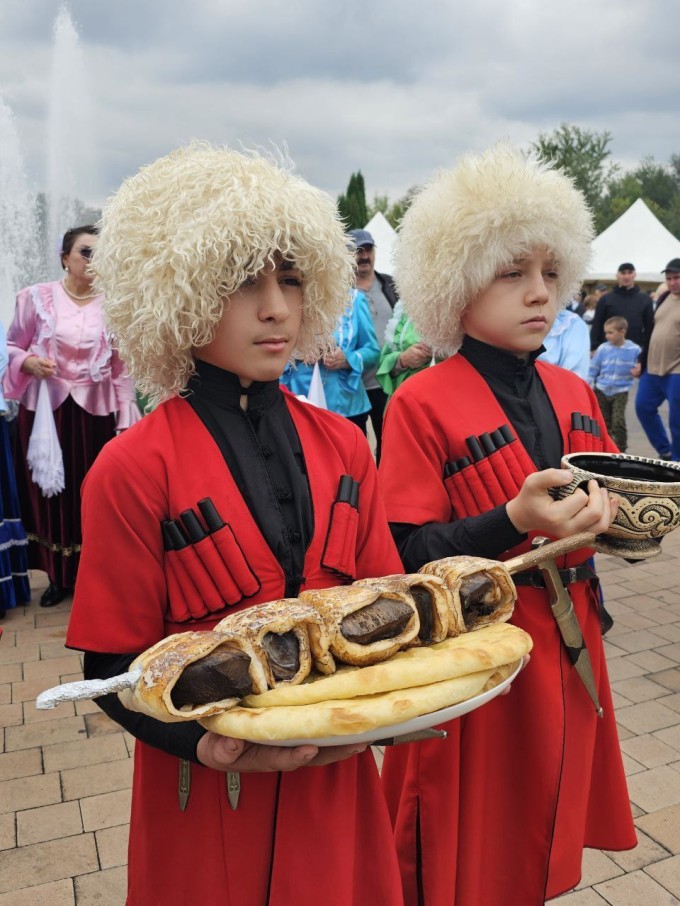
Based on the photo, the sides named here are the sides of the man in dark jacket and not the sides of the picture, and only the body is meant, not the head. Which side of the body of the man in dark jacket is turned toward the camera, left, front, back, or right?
front

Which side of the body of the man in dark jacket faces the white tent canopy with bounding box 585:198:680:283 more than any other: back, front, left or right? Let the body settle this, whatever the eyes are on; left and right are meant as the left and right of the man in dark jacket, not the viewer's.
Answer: back

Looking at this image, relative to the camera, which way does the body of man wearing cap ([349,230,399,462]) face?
toward the camera

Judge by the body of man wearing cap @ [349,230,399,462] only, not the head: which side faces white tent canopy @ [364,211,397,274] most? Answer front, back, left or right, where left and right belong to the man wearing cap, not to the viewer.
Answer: back

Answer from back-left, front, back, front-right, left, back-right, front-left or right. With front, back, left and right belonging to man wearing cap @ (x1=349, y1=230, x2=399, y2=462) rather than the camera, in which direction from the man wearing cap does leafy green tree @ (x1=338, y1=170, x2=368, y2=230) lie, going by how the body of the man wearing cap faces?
back

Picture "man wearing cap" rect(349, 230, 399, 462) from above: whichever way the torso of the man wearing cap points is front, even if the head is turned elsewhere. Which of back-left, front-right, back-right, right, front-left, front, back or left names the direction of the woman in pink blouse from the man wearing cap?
front-right

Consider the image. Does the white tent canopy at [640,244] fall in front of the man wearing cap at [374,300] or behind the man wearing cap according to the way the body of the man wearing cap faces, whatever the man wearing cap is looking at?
behind

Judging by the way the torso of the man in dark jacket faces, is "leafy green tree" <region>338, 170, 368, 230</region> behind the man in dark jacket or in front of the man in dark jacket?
behind

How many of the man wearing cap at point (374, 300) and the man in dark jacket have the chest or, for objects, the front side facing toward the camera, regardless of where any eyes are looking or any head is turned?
2

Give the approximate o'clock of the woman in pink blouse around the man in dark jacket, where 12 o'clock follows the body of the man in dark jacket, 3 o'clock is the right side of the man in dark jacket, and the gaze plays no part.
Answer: The woman in pink blouse is roughly at 1 o'clock from the man in dark jacket.

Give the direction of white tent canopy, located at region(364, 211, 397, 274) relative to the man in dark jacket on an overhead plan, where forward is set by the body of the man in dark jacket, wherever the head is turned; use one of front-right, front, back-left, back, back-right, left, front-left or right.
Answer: back-right
